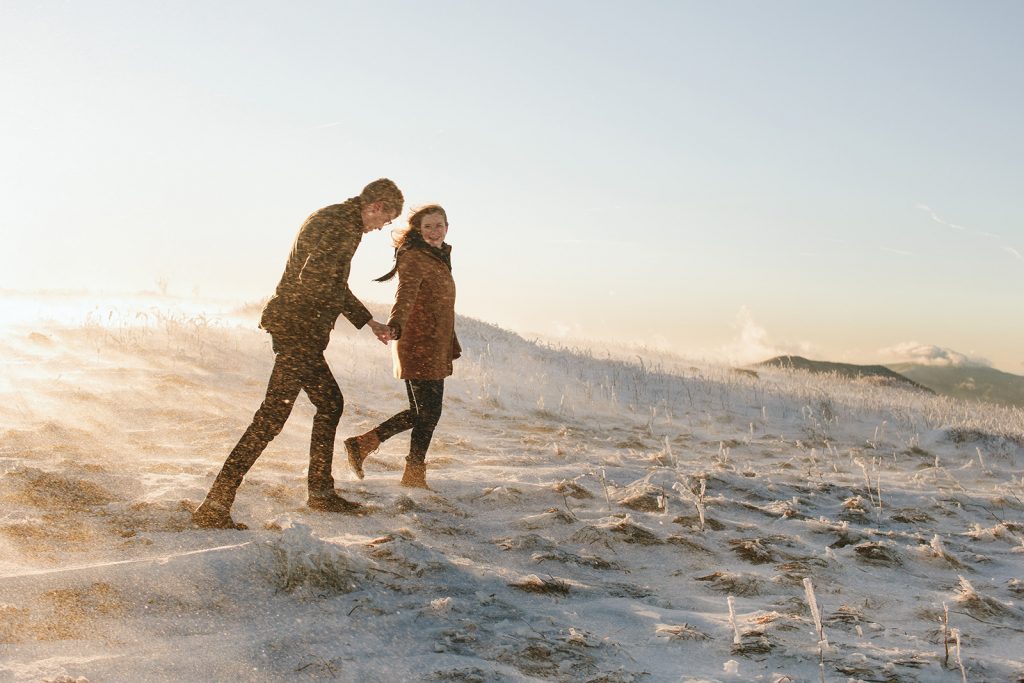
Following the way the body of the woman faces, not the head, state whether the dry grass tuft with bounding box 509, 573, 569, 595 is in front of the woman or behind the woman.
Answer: in front

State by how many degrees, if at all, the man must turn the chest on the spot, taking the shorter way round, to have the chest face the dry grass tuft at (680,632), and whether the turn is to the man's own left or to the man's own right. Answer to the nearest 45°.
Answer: approximately 45° to the man's own right

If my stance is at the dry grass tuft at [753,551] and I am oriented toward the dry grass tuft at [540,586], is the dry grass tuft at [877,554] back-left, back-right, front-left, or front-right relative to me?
back-left

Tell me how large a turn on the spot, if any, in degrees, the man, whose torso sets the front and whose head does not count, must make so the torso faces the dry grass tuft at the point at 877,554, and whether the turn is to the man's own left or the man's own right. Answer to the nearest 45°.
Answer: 0° — they already face it

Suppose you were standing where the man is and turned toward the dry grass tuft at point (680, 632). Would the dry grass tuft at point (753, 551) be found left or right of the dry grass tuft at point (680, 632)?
left

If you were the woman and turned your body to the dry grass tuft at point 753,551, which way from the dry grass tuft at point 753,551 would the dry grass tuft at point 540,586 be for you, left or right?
right

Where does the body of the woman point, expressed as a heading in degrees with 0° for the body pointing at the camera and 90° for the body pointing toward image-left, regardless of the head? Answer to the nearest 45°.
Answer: approximately 315°

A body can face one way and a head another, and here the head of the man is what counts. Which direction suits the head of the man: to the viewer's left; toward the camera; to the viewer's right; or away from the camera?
to the viewer's right

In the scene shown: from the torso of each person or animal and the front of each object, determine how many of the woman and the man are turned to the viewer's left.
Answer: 0

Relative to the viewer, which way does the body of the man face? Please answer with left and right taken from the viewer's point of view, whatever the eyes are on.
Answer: facing to the right of the viewer

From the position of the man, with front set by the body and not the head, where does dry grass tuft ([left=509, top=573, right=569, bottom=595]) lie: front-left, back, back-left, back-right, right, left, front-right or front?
front-right
